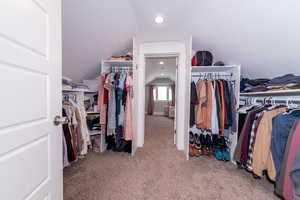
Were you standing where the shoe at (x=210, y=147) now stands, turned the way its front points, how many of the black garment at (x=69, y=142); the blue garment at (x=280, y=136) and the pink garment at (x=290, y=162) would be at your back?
0

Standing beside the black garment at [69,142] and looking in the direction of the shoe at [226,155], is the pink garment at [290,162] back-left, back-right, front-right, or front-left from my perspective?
front-right

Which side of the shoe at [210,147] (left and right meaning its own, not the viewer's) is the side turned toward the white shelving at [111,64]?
right

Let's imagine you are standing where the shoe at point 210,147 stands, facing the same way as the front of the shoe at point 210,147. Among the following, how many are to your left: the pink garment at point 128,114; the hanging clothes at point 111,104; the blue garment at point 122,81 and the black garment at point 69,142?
0

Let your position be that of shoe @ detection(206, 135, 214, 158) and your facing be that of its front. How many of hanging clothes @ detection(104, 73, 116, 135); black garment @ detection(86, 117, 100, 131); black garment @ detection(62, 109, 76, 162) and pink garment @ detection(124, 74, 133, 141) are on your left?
0

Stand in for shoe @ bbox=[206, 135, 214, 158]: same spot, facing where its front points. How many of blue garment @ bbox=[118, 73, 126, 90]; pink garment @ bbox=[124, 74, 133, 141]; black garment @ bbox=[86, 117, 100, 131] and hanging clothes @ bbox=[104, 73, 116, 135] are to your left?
0

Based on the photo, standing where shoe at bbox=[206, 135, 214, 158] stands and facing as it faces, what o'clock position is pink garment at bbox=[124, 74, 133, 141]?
The pink garment is roughly at 2 o'clock from the shoe.

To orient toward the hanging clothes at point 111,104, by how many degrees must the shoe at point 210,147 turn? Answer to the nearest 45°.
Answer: approximately 45° to its right

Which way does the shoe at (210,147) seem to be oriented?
toward the camera

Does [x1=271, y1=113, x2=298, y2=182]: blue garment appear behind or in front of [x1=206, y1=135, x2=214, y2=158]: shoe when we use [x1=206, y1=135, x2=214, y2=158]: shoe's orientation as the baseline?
in front

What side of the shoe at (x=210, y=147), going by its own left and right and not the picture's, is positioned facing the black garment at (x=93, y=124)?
right
